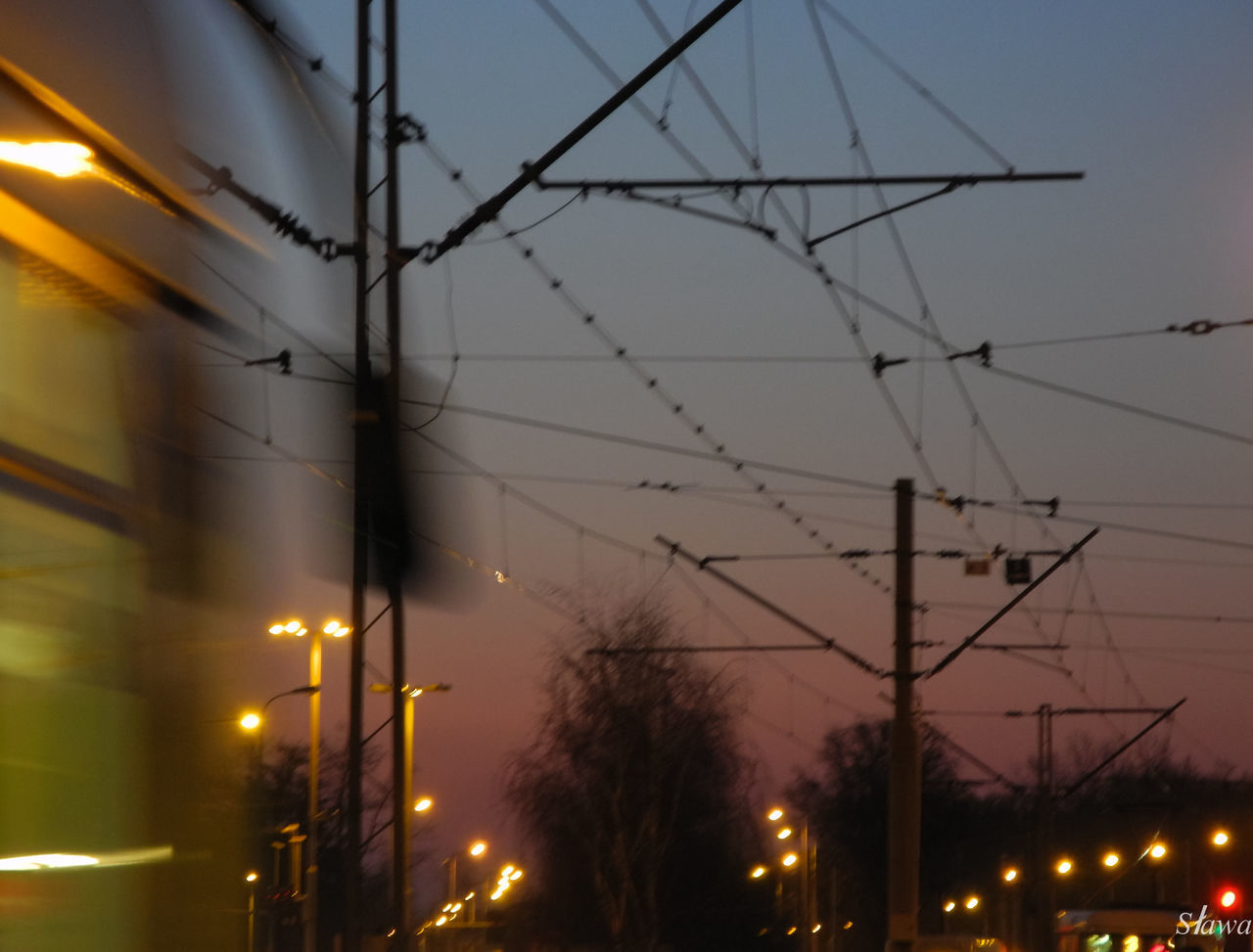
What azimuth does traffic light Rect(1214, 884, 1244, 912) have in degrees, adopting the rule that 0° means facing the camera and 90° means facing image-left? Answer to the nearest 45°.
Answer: approximately 0°

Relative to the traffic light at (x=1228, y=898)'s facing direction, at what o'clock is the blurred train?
The blurred train is roughly at 12 o'clock from the traffic light.
